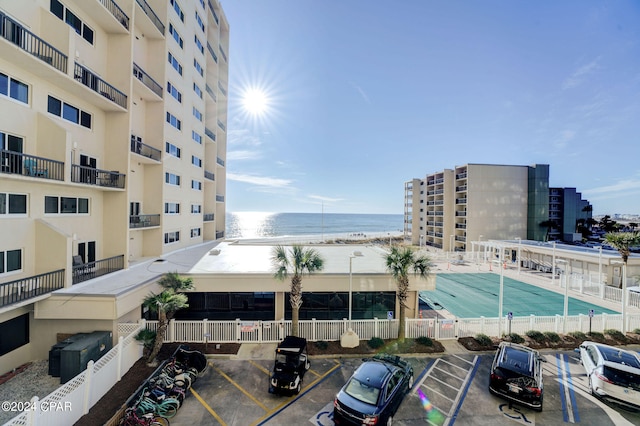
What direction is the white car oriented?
away from the camera

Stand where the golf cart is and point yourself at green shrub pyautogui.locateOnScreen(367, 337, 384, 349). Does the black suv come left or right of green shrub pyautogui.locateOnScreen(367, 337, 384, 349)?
right

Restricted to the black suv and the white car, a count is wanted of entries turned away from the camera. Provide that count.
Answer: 2

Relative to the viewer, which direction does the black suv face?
away from the camera

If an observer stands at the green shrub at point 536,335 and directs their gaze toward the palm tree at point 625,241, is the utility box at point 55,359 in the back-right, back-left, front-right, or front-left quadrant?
back-left

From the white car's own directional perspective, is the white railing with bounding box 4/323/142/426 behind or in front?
behind

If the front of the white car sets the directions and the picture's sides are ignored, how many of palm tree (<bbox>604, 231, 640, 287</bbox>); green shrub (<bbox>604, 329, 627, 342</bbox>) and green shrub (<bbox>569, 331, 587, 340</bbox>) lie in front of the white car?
3

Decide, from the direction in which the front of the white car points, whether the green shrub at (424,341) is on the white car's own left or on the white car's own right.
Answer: on the white car's own left

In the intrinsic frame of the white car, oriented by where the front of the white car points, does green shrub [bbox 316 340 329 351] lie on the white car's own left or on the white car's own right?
on the white car's own left

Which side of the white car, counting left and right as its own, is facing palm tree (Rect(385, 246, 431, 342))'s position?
left

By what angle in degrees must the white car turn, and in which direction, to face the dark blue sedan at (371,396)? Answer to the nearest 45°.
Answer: approximately 135° to its left
